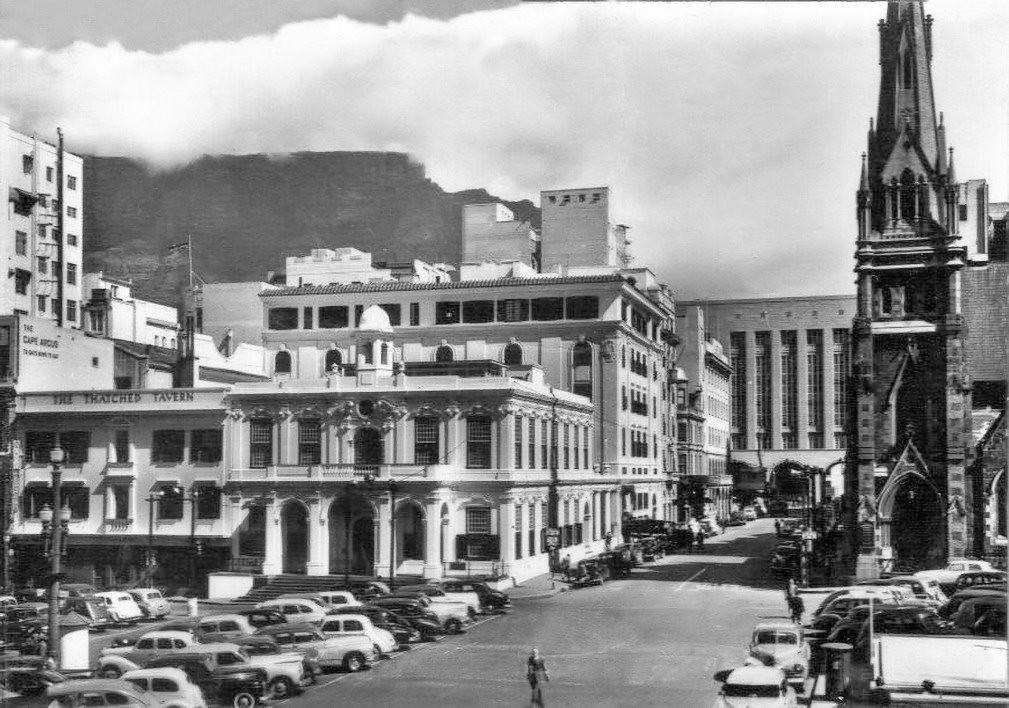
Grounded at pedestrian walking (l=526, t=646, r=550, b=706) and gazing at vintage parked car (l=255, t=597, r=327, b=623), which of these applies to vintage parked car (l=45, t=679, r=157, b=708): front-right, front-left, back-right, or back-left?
front-left

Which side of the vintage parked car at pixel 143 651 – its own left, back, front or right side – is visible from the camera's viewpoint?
left

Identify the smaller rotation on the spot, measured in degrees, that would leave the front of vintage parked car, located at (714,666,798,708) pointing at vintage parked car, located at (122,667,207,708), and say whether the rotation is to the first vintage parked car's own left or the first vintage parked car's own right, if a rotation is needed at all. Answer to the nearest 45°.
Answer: approximately 90° to the first vintage parked car's own right

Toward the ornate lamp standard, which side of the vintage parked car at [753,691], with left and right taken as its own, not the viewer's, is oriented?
right

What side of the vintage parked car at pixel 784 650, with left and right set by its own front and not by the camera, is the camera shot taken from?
front

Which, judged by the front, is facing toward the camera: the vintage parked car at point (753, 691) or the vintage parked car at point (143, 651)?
the vintage parked car at point (753, 691)

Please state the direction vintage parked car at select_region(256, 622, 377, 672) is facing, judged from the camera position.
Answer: facing the viewer and to the right of the viewer
